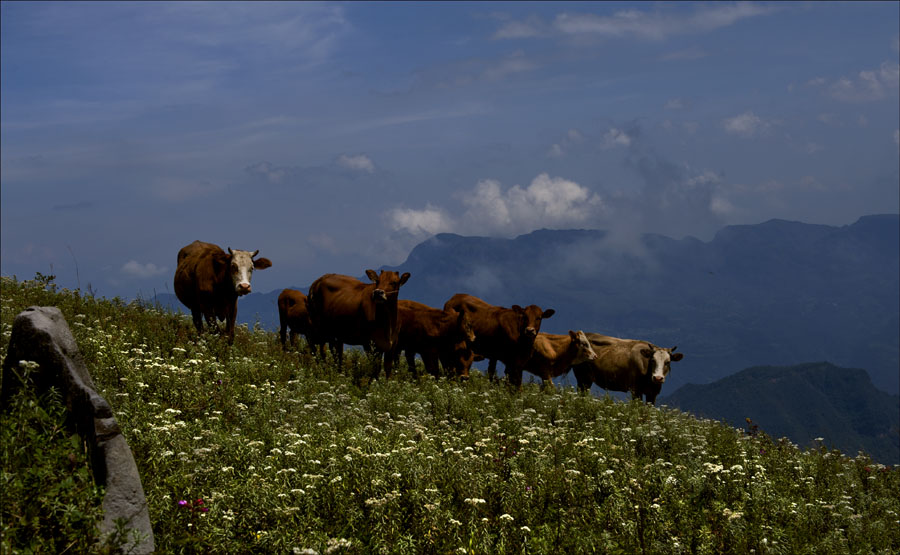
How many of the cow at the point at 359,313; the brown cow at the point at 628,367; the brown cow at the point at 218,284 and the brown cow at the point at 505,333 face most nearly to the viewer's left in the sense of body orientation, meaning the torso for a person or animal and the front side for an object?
0

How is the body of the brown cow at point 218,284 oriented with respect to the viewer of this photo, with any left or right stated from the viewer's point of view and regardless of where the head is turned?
facing the viewer and to the right of the viewer

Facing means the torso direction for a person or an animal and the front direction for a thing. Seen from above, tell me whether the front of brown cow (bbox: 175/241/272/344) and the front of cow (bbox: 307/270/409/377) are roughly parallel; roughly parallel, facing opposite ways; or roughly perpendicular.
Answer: roughly parallel

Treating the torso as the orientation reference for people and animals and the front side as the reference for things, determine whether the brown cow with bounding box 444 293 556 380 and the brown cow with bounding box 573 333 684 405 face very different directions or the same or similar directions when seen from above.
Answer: same or similar directions

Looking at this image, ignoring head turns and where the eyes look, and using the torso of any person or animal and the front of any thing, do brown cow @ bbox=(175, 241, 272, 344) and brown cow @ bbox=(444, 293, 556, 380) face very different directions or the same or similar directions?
same or similar directions

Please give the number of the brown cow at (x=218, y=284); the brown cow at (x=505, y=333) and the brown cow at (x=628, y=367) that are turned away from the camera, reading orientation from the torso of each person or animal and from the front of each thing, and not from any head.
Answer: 0

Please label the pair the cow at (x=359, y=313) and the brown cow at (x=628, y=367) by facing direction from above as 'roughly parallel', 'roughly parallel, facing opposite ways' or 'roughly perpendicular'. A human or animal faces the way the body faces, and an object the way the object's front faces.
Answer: roughly parallel

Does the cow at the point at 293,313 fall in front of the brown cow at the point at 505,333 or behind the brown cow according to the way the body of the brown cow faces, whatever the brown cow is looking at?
behind

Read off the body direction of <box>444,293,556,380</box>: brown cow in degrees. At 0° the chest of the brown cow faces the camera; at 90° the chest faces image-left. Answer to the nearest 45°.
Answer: approximately 315°

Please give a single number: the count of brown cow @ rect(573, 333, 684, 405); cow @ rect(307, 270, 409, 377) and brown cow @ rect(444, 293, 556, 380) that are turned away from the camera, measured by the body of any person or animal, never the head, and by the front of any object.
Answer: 0

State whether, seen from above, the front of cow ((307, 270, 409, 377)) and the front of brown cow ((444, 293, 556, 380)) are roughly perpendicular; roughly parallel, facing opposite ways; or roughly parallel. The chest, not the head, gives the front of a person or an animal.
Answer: roughly parallel
